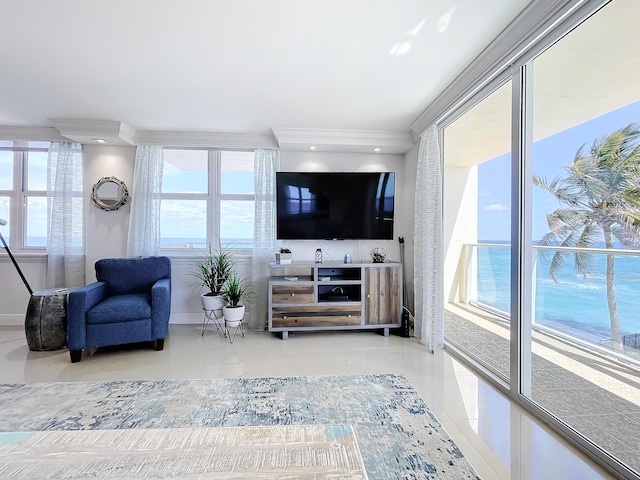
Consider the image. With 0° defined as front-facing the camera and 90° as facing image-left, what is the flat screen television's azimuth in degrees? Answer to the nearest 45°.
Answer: approximately 0°

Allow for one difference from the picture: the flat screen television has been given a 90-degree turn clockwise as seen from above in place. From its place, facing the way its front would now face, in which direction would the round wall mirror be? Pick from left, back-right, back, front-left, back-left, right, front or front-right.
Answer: front

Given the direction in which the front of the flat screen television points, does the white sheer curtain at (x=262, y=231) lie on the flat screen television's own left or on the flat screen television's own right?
on the flat screen television's own right

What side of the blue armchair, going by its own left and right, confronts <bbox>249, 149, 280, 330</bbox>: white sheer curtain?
left

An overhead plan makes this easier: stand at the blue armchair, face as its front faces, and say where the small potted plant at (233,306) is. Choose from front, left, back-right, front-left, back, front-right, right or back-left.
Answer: left

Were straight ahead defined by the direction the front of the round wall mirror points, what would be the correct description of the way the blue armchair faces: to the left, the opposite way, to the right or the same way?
the same way

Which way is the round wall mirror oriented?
toward the camera

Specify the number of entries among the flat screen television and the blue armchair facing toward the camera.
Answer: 2

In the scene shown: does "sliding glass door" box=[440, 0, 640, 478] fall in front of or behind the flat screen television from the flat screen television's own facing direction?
in front

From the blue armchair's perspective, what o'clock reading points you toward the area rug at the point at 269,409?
The area rug is roughly at 11 o'clock from the blue armchair.

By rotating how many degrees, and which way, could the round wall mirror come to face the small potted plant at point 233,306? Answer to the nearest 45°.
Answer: approximately 45° to its left

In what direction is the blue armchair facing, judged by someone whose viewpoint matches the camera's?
facing the viewer

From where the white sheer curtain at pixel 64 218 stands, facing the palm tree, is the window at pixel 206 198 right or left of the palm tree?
right

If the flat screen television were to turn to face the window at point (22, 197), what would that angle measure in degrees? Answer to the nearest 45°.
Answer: approximately 90° to its right
